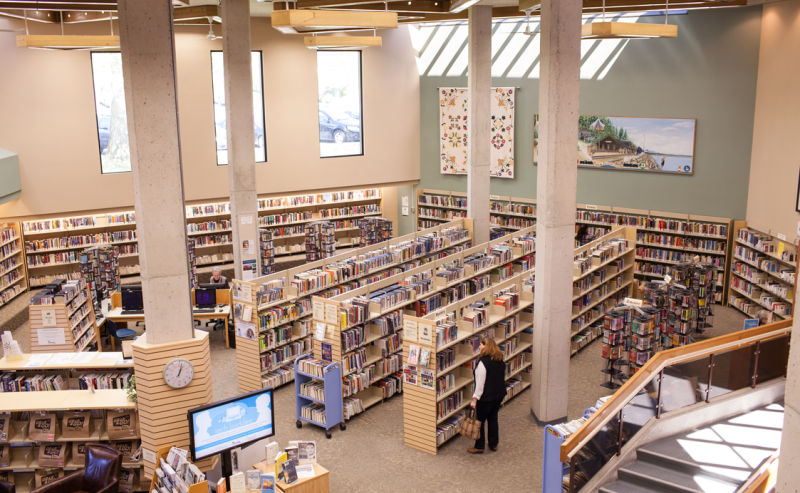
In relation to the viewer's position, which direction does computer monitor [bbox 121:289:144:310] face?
facing the viewer

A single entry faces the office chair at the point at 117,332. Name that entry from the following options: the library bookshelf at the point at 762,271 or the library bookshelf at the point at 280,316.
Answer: the library bookshelf at the point at 762,271

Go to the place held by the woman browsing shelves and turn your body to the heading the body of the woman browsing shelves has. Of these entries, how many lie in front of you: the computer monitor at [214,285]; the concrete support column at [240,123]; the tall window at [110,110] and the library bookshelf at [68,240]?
4

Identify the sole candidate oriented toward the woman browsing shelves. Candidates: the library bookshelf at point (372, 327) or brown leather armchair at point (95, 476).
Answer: the library bookshelf

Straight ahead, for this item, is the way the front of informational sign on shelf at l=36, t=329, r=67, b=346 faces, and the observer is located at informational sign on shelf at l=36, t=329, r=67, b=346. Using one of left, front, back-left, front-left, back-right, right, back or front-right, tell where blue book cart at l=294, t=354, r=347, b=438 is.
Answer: front-left

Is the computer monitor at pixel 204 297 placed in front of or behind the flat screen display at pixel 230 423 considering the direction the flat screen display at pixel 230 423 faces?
behind

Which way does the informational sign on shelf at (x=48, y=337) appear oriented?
toward the camera

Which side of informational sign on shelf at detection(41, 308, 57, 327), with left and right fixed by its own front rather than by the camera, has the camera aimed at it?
front

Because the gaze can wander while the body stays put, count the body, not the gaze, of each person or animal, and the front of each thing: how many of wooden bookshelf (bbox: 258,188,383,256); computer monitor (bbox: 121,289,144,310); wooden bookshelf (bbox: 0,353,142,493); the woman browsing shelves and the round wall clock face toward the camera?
4

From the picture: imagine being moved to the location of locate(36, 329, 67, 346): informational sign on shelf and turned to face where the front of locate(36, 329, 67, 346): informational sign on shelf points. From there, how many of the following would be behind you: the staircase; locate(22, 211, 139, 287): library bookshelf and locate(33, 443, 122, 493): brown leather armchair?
1

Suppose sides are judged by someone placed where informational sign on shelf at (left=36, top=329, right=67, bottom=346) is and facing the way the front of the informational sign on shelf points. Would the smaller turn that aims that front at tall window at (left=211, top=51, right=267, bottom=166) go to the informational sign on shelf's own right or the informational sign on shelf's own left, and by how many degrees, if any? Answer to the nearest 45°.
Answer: approximately 135° to the informational sign on shelf's own left

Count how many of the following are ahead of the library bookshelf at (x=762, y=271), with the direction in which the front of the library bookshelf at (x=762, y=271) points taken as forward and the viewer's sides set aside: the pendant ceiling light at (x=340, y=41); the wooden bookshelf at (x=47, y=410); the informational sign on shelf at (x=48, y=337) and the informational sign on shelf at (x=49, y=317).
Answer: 4

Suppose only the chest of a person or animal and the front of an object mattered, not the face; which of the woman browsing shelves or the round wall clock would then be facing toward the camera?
the round wall clock

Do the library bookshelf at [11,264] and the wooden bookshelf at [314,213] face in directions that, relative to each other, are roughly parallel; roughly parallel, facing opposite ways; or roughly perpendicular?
roughly perpendicular
